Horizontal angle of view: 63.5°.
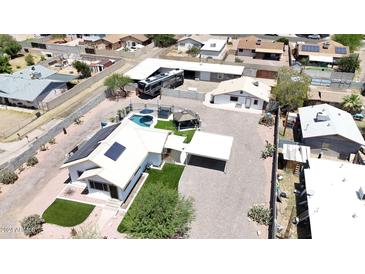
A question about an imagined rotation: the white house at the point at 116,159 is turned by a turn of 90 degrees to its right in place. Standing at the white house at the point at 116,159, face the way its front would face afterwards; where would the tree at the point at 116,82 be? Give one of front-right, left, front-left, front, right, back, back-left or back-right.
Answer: front-right

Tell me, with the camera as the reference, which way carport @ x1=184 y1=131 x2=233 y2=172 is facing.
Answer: facing the viewer

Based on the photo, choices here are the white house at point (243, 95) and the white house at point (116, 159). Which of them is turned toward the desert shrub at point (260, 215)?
the white house at point (243, 95)

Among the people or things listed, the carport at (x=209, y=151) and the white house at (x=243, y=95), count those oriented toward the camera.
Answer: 2

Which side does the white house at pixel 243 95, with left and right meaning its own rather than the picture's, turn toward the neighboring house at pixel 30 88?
right

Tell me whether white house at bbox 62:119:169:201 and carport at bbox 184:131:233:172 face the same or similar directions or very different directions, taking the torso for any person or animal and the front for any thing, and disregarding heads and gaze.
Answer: same or similar directions

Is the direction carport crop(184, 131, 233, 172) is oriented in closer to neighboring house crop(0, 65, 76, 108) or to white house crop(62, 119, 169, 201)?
the white house

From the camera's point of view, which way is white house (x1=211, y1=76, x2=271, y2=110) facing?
toward the camera

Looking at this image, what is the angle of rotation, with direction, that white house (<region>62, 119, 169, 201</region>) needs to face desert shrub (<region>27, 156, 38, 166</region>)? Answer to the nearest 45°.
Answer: approximately 90° to its right

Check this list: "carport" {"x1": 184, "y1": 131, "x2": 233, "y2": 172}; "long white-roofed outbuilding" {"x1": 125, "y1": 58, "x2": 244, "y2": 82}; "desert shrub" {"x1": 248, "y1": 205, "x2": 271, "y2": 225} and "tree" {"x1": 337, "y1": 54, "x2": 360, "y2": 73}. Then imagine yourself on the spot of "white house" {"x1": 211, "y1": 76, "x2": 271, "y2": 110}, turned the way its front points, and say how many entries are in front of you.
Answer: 2

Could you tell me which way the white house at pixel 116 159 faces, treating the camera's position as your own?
facing the viewer and to the left of the viewer

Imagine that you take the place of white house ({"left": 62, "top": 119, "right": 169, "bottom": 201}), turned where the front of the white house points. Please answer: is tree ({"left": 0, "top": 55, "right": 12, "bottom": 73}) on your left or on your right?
on your right

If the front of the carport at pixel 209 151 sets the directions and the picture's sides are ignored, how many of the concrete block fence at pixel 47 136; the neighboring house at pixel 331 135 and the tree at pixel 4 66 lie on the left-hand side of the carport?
1

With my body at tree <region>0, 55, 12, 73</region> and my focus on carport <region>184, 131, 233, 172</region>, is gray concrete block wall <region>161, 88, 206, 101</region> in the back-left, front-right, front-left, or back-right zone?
front-left

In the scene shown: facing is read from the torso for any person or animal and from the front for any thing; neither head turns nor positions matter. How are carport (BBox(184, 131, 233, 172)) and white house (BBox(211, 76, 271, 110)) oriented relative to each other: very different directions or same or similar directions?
same or similar directions

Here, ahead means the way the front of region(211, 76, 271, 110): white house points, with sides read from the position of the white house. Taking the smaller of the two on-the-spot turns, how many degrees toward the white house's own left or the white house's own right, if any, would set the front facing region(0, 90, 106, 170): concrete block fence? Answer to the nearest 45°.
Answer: approximately 45° to the white house's own right

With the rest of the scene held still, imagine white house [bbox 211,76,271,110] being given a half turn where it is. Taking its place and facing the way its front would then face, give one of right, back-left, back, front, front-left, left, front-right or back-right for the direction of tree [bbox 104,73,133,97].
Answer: left

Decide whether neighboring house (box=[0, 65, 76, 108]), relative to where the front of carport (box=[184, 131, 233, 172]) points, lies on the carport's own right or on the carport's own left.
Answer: on the carport's own right

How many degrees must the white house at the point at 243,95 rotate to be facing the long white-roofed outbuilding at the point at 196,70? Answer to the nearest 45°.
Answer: approximately 135° to its right
